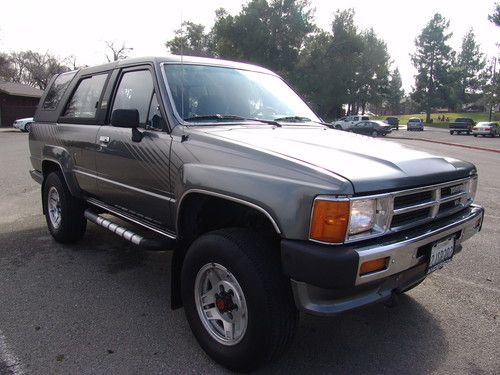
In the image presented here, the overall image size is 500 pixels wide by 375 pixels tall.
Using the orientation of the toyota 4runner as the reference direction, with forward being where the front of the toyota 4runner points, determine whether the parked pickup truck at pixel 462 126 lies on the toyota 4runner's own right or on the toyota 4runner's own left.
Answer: on the toyota 4runner's own left

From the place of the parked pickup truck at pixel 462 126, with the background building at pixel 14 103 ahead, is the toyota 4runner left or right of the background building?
left

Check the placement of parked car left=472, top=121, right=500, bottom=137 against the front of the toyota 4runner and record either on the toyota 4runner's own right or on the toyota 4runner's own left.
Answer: on the toyota 4runner's own left

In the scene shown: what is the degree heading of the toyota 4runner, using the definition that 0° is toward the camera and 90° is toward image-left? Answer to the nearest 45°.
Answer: approximately 315°

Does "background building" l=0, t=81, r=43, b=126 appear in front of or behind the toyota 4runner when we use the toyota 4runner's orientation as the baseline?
behind
